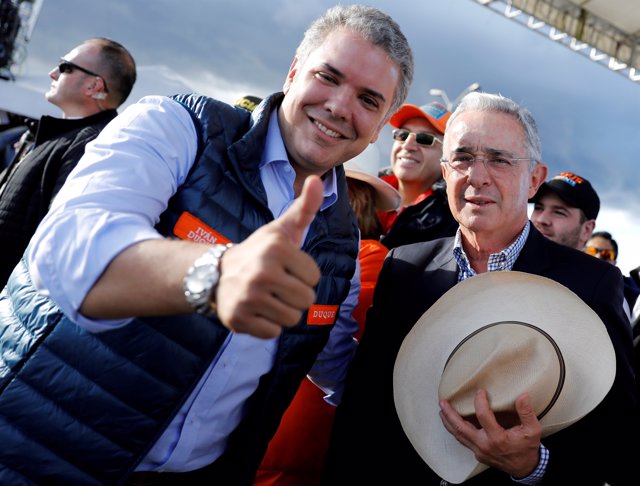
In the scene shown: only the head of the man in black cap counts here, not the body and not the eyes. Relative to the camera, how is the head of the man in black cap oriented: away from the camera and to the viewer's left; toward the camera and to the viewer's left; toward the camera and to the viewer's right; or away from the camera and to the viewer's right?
toward the camera and to the viewer's left

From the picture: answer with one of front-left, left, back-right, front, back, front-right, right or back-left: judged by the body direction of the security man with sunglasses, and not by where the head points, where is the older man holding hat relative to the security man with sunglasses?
back-left

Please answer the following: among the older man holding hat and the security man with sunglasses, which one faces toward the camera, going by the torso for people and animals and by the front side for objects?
the older man holding hat

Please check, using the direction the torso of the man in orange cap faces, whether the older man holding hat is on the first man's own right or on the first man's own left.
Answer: on the first man's own left

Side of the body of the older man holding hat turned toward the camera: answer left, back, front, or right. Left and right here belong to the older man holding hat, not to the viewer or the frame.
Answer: front

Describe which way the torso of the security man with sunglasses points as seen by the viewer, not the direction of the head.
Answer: to the viewer's left

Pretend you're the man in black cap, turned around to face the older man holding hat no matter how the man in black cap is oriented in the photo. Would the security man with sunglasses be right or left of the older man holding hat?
right

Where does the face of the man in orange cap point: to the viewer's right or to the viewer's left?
to the viewer's left

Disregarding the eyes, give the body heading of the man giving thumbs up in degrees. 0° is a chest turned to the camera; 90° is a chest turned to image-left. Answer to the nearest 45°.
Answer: approximately 315°

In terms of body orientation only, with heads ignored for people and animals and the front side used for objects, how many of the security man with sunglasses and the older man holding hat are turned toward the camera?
1

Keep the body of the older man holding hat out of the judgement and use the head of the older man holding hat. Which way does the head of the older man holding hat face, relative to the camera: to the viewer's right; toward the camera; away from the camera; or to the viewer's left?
toward the camera
